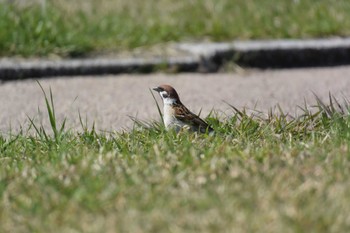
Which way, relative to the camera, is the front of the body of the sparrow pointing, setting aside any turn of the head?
to the viewer's left
